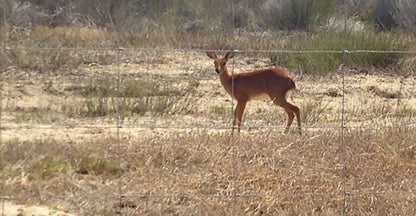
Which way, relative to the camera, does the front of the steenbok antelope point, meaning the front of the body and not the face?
to the viewer's left

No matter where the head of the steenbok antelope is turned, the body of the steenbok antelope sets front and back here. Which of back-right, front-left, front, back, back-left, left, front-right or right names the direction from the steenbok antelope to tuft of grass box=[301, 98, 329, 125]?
back-right
